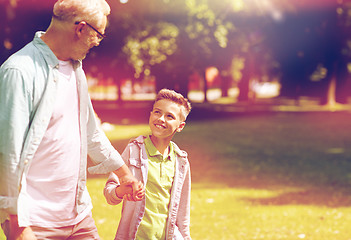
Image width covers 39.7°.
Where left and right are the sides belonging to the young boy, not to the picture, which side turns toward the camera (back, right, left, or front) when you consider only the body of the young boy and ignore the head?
front

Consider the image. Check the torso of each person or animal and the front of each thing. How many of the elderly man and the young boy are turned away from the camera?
0

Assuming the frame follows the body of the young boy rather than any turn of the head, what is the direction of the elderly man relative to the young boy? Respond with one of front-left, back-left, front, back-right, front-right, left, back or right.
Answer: front-right

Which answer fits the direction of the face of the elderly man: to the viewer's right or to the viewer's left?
to the viewer's right

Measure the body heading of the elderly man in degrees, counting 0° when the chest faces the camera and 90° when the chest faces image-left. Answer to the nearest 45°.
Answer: approximately 315°

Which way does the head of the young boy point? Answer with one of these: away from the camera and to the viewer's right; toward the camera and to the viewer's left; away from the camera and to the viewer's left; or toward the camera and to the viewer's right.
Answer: toward the camera and to the viewer's left

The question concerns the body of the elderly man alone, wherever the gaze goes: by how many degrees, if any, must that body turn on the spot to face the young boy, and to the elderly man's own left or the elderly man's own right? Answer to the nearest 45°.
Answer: approximately 90° to the elderly man's own left
